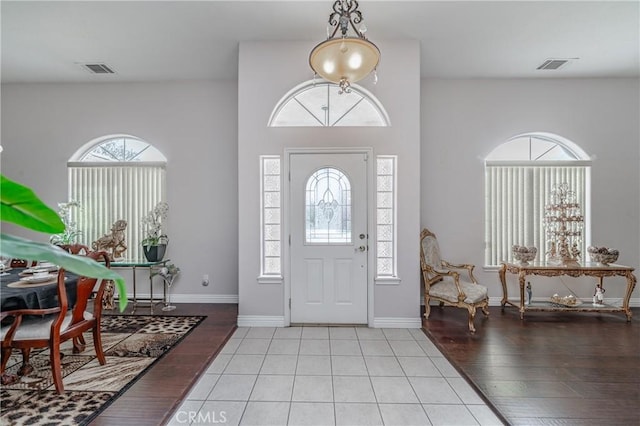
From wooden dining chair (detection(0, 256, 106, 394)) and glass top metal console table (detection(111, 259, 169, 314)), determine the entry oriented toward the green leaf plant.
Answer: the glass top metal console table

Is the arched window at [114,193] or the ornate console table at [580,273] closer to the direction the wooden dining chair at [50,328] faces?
the arched window

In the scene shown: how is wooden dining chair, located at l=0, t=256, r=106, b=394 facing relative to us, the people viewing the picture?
facing away from the viewer and to the left of the viewer

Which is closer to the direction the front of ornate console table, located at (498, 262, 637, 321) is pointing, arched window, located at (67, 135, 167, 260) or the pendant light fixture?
the pendant light fixture

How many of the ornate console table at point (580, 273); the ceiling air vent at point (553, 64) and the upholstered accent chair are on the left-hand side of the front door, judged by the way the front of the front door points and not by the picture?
3

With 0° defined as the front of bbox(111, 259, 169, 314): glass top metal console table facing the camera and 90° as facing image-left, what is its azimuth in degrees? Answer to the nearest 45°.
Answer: approximately 0°

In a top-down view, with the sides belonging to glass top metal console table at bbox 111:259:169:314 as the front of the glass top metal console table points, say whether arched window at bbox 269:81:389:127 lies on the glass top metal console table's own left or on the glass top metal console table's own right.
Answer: on the glass top metal console table's own left

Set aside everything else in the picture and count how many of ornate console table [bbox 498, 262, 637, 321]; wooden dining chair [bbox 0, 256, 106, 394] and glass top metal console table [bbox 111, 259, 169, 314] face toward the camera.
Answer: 2

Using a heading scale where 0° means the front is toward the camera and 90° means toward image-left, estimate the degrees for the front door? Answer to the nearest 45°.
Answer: approximately 0°
